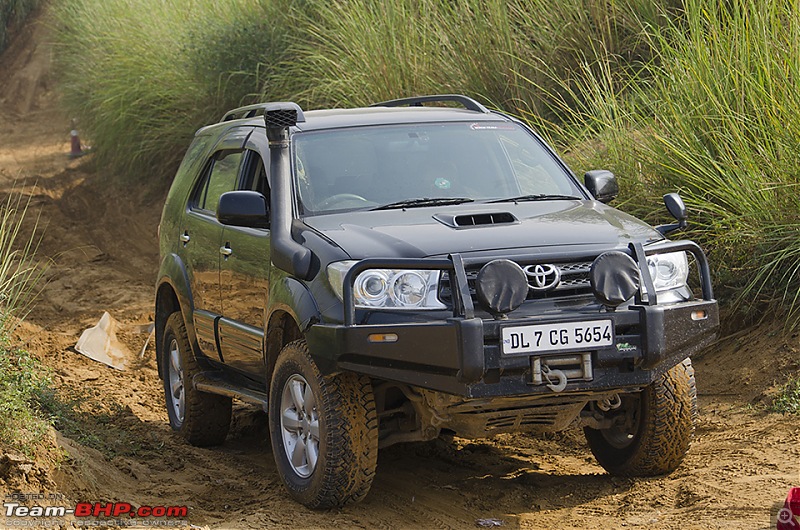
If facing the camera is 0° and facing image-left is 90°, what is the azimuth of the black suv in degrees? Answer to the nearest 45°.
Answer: approximately 315°

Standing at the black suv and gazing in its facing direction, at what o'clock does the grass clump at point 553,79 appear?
The grass clump is roughly at 8 o'clock from the black suv.

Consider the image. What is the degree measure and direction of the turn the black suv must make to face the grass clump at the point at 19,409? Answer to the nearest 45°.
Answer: approximately 135° to its right
